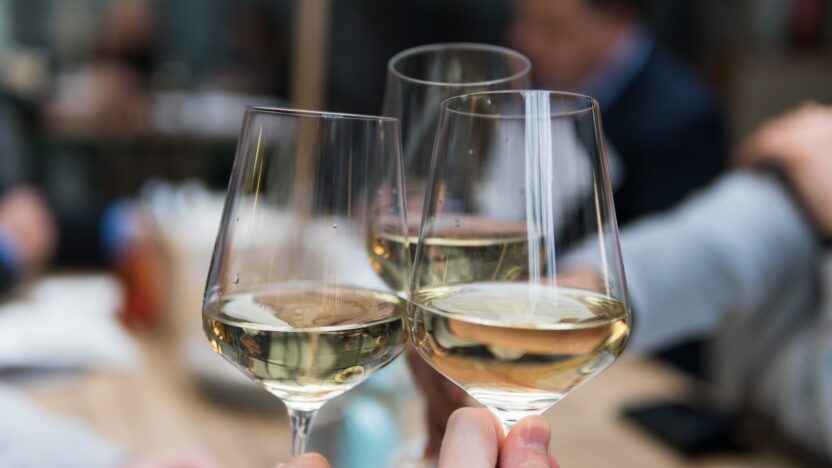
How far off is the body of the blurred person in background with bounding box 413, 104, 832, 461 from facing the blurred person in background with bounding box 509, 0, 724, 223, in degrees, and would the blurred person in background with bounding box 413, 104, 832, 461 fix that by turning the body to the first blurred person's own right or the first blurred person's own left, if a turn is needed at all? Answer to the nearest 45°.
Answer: approximately 90° to the first blurred person's own right

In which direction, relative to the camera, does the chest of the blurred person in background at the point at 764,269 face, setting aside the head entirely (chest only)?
to the viewer's left

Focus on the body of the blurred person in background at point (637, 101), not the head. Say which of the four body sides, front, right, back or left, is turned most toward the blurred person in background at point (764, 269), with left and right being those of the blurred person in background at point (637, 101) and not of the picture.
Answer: left

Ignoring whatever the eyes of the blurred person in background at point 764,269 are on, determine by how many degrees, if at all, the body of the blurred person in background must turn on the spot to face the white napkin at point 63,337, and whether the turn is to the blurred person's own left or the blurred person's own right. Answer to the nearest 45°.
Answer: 0° — they already face it

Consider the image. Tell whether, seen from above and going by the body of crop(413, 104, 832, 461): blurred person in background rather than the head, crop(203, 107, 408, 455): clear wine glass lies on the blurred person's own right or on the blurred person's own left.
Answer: on the blurred person's own left
